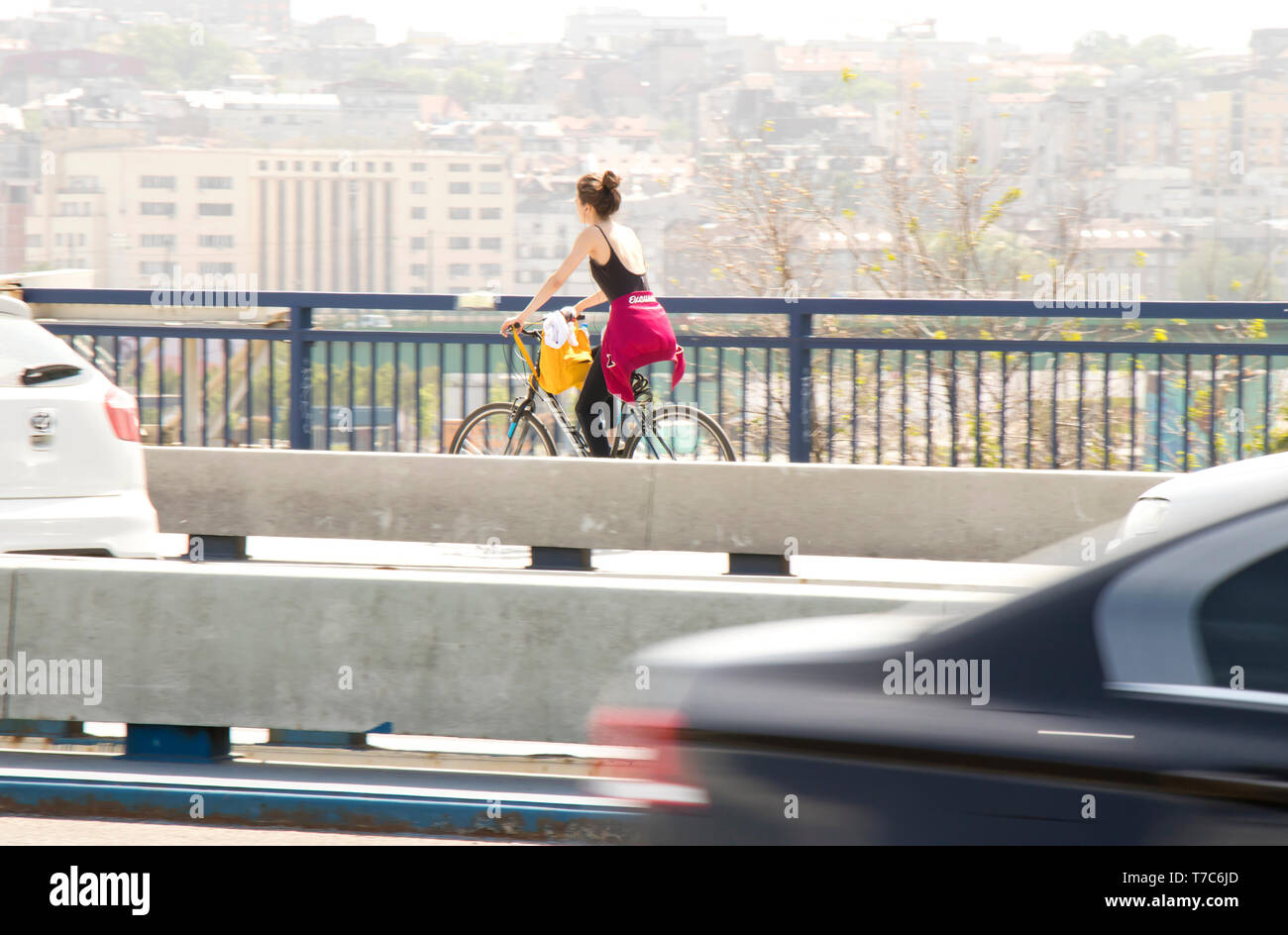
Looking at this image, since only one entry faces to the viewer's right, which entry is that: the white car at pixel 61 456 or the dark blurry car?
the dark blurry car

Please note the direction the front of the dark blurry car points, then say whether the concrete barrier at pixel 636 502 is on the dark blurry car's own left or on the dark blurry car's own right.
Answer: on the dark blurry car's own left

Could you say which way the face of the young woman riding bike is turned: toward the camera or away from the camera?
away from the camera

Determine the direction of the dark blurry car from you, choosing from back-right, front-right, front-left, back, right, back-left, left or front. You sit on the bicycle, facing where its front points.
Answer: left

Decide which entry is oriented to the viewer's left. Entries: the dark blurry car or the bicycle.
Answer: the bicycle

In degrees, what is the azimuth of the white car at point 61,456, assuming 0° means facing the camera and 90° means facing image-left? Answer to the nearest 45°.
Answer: approximately 135°

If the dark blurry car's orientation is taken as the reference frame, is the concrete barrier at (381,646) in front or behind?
behind

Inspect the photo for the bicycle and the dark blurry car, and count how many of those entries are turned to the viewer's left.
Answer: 1

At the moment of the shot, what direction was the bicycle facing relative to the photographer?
facing to the left of the viewer

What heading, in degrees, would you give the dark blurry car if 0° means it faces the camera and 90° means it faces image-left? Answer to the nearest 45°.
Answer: approximately 270°

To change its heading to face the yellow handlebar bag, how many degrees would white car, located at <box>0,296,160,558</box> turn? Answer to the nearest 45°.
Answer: approximately 90° to its right

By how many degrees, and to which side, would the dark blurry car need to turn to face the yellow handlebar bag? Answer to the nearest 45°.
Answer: approximately 135° to its left
